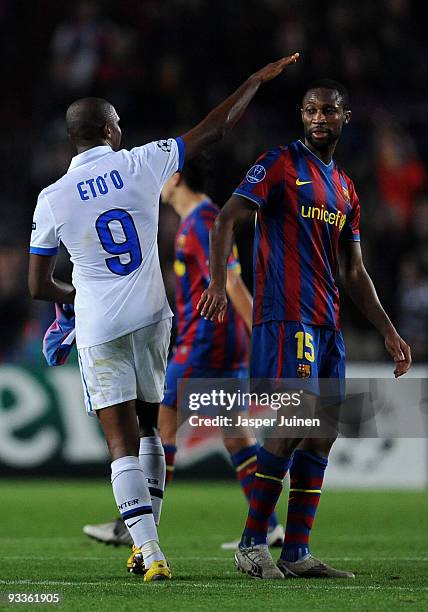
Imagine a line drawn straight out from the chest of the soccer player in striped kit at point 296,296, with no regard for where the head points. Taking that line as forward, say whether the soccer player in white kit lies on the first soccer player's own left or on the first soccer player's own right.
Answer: on the first soccer player's own right
